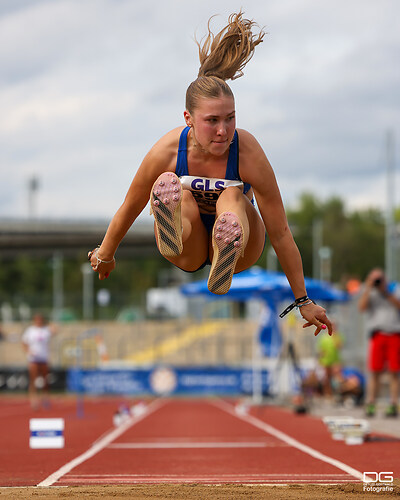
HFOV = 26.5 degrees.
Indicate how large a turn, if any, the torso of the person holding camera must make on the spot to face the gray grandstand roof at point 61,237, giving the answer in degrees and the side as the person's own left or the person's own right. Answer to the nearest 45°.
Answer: approximately 135° to the person's own right

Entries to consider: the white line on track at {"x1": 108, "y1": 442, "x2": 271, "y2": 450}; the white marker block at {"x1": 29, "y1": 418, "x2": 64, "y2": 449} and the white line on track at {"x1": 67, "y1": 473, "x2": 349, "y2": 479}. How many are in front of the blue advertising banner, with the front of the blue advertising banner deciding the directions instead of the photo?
3

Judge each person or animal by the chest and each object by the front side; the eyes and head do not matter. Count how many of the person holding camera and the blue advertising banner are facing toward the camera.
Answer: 2

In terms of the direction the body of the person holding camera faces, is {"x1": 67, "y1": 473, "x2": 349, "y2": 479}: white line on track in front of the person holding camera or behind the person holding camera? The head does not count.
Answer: in front

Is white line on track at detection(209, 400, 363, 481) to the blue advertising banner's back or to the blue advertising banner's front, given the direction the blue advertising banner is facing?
to the front

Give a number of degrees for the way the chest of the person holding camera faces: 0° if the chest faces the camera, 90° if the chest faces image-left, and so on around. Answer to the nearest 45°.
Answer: approximately 0°

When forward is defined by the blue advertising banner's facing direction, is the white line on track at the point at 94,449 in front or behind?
in front

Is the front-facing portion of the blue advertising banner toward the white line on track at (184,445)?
yes

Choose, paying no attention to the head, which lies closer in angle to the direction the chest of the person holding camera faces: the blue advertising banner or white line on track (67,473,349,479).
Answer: the white line on track
